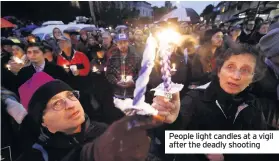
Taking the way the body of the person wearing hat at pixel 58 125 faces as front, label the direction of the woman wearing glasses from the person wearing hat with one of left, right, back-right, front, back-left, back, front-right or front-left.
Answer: front-left

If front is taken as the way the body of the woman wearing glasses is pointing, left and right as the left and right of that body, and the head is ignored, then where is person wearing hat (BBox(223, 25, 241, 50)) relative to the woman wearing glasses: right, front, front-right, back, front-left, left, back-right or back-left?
back

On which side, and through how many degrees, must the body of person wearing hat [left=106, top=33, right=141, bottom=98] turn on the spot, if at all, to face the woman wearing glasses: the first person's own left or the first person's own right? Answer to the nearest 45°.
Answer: approximately 45° to the first person's own left

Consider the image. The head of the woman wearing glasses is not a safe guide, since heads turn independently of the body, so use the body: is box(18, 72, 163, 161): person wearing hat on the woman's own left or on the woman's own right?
on the woman's own right

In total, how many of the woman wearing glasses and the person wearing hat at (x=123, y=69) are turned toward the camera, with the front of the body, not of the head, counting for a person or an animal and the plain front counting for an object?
2

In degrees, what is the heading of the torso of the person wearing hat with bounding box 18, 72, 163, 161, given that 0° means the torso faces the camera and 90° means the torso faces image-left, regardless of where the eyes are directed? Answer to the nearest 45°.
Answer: approximately 315°

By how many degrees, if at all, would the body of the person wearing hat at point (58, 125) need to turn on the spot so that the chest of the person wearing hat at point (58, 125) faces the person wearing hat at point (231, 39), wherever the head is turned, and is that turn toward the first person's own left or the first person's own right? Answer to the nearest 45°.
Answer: approximately 90° to the first person's own left

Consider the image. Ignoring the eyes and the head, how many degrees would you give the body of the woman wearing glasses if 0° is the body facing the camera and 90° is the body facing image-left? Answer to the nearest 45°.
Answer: approximately 0°

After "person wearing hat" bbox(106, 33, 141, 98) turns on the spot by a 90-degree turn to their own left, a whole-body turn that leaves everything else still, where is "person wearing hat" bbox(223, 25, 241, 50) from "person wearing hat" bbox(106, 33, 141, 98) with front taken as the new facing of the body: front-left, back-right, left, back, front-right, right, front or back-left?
front
